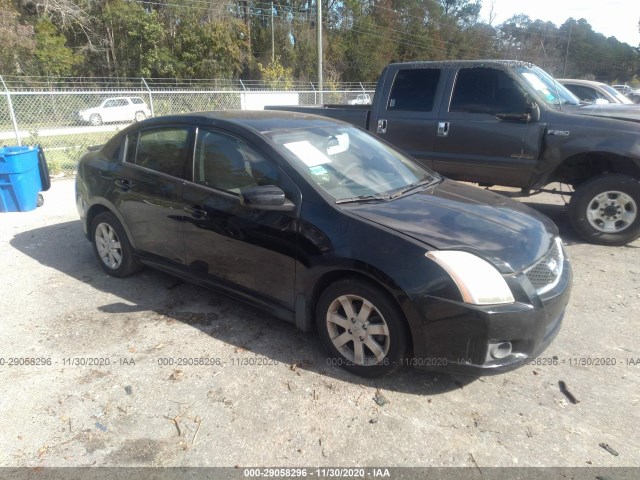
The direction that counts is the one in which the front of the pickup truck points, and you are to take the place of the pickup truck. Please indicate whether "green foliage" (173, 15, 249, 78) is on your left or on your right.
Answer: on your left

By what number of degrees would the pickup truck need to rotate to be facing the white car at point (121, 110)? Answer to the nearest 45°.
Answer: approximately 135° to its left

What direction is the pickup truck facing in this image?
to the viewer's right

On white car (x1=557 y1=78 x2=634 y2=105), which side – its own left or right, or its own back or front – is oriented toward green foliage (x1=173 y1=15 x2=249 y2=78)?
back

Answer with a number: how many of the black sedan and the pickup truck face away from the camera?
0

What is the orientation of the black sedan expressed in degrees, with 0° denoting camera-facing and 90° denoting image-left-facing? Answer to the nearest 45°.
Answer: approximately 315°

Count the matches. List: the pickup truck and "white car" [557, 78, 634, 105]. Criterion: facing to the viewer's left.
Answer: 0

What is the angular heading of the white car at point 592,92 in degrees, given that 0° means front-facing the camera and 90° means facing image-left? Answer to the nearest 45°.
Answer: approximately 315°

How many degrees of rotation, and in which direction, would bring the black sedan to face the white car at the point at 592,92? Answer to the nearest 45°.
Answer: approximately 90° to its left

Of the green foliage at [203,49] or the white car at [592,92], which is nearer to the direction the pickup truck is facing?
the white car

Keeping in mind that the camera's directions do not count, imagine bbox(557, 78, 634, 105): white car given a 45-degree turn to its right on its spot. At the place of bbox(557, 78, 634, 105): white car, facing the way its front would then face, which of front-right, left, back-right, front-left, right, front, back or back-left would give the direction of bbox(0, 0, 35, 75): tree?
right

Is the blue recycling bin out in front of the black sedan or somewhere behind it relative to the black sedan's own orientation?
behind

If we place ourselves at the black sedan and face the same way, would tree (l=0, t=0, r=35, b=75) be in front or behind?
behind
